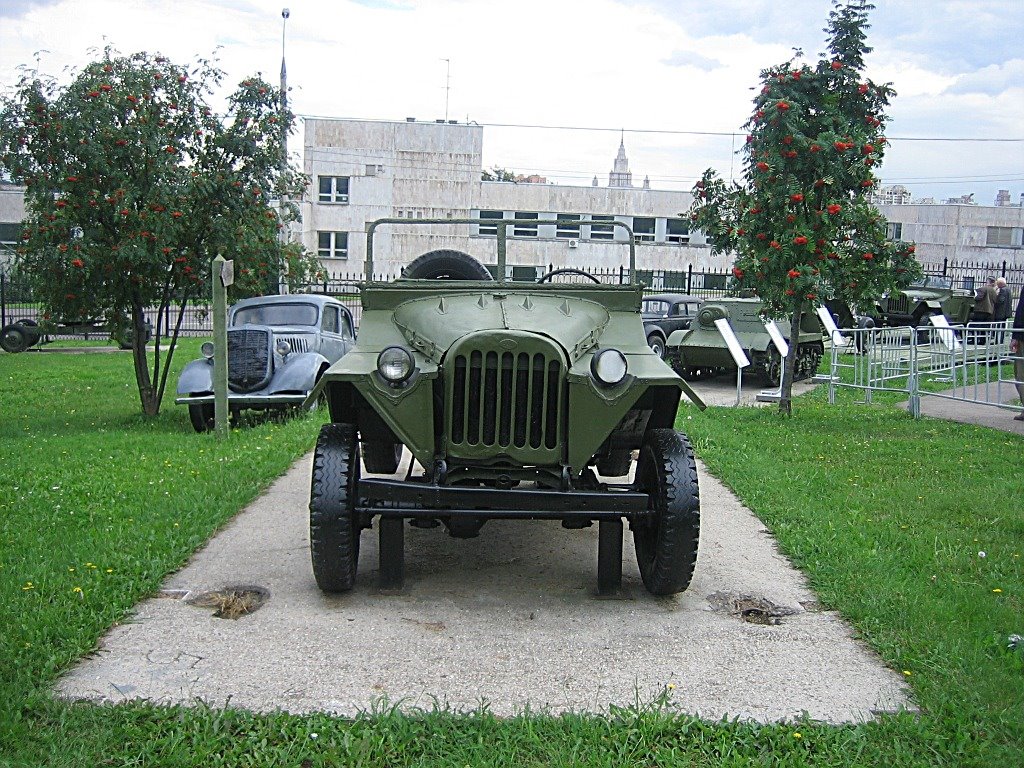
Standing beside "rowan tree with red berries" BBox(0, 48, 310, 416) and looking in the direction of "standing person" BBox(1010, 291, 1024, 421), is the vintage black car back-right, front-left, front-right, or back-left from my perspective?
front-left

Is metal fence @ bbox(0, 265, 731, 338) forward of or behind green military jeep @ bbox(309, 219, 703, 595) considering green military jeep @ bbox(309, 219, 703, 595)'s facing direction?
behind

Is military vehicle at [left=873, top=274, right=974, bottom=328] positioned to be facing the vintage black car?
yes

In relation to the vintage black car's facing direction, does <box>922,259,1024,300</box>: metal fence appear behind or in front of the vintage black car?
behind

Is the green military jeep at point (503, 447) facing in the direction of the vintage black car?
no

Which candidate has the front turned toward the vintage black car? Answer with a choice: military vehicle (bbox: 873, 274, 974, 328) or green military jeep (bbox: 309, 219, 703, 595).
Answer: the military vehicle

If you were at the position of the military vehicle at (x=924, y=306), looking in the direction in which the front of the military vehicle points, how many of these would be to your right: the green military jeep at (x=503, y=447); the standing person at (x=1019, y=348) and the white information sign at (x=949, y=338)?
0

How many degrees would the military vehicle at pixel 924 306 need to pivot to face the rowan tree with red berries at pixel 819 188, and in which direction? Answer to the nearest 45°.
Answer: approximately 45° to its left

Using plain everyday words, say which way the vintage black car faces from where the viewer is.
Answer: facing the viewer and to the left of the viewer

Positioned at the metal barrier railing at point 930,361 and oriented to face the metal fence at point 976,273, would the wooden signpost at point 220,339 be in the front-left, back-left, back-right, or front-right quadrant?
back-left

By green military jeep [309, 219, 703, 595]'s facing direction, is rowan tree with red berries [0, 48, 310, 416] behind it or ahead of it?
behind

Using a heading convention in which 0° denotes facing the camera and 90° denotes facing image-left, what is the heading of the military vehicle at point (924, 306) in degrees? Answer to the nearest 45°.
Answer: approximately 45°

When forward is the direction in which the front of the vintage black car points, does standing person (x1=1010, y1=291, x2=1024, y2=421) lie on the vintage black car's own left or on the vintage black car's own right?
on the vintage black car's own left

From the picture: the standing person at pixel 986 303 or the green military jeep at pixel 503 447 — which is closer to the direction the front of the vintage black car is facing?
the green military jeep

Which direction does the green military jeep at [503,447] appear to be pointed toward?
toward the camera
